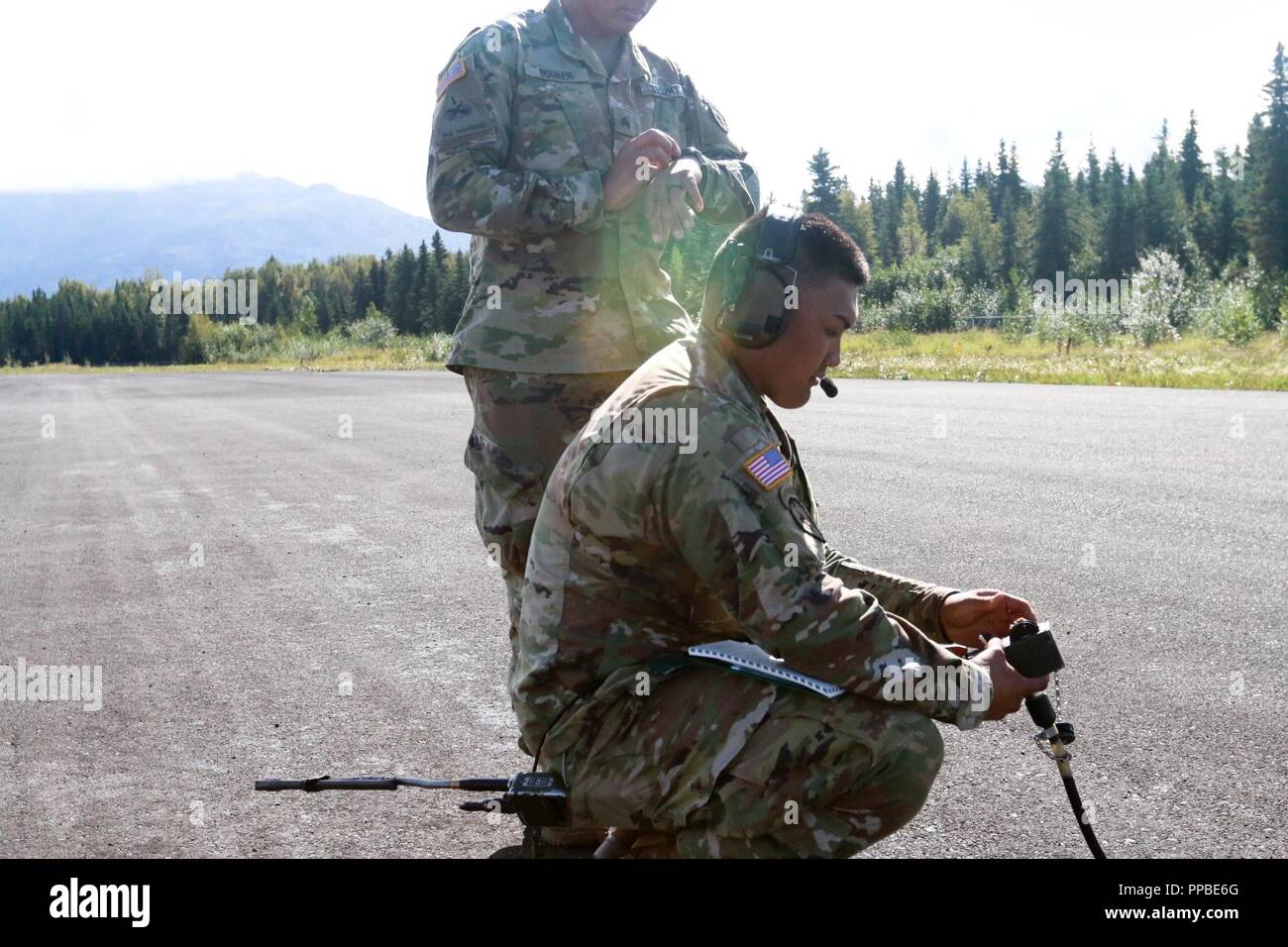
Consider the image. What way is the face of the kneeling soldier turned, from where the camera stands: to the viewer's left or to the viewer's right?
to the viewer's right

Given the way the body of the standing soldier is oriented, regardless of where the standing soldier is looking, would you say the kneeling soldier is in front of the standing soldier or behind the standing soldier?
in front

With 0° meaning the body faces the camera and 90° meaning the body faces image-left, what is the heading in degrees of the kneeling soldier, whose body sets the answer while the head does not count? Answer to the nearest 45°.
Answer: approximately 270°

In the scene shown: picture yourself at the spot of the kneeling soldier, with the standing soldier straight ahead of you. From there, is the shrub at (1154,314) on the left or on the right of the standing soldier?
right

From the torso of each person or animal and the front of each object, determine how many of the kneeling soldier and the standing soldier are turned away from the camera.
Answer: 0

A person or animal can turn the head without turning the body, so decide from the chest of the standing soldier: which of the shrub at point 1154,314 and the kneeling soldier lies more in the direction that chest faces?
the kneeling soldier

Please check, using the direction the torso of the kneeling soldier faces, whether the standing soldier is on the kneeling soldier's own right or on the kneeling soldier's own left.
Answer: on the kneeling soldier's own left

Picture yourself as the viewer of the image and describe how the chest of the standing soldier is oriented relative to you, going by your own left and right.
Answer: facing the viewer and to the right of the viewer
